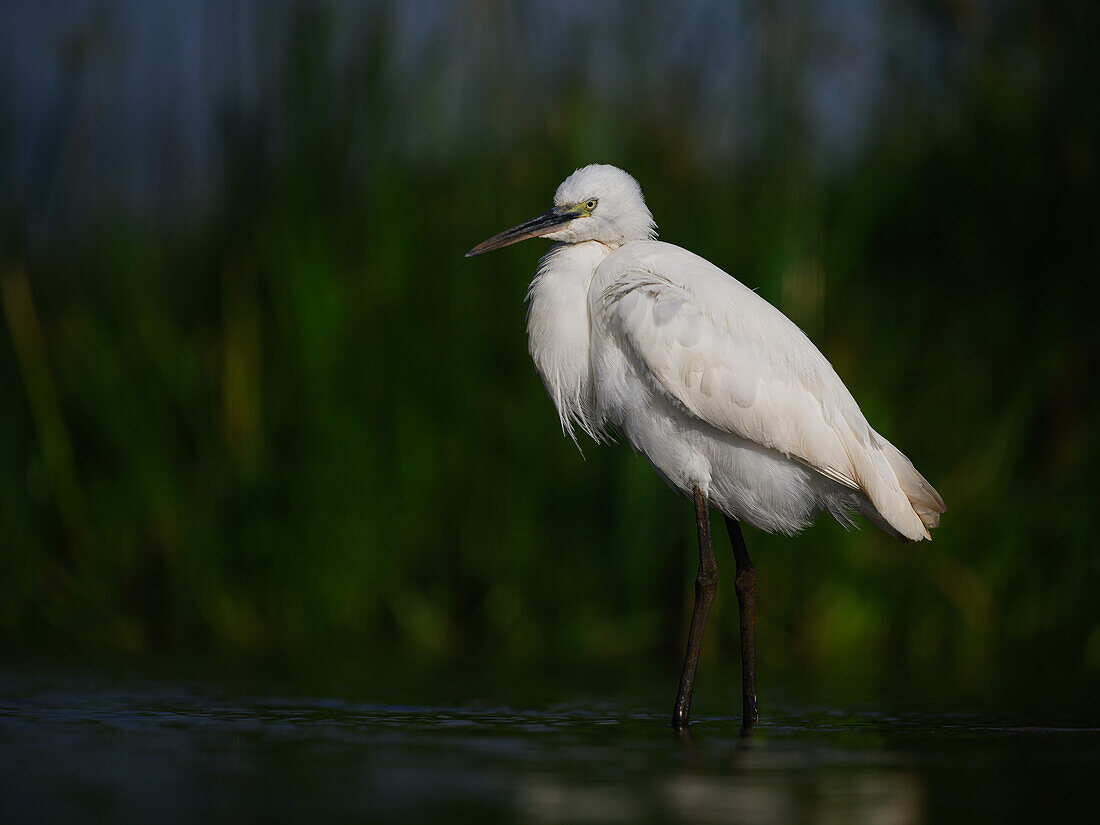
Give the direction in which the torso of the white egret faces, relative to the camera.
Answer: to the viewer's left
